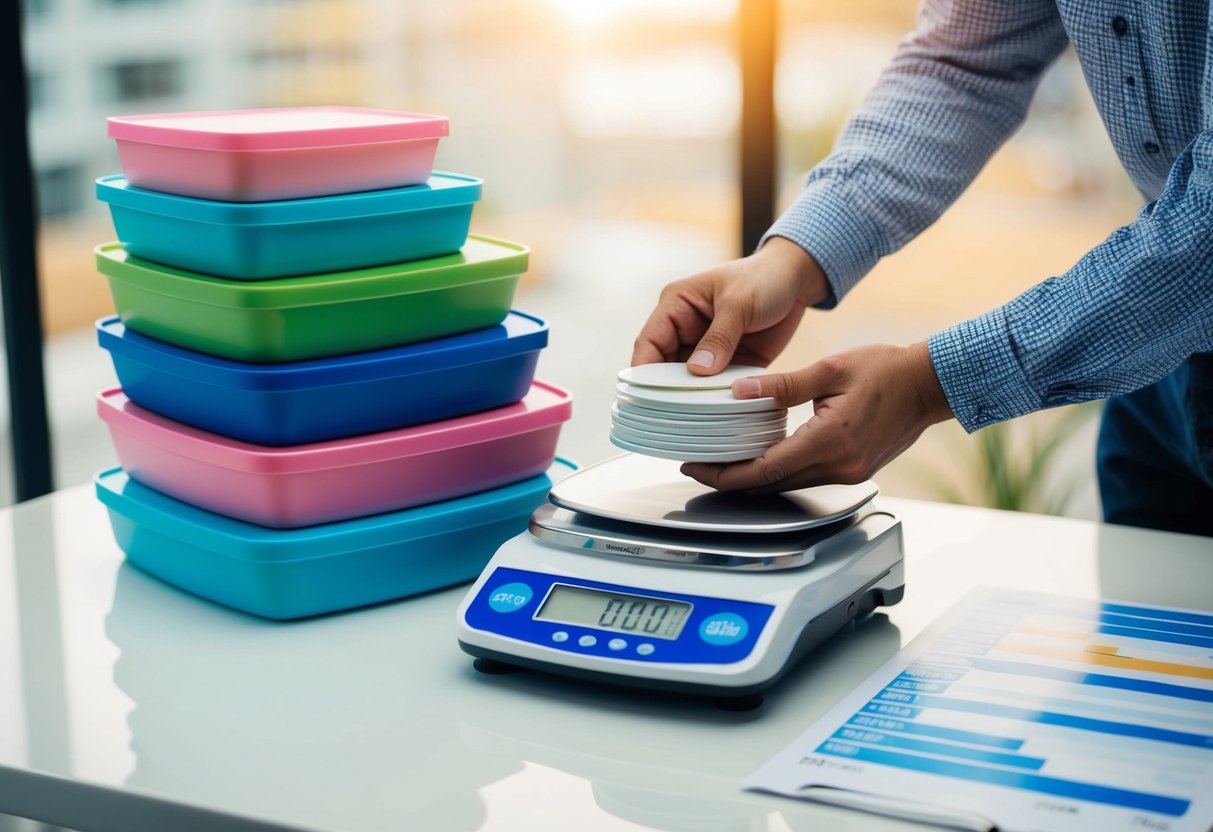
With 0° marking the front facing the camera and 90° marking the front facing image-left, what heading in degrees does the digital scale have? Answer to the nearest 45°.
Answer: approximately 45°
